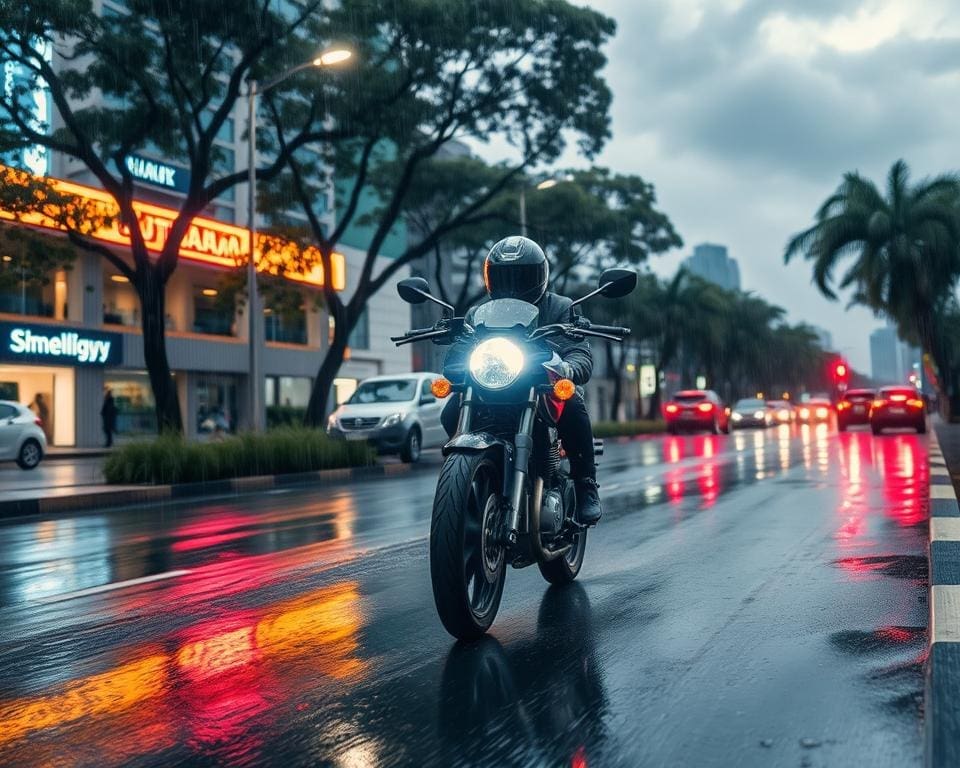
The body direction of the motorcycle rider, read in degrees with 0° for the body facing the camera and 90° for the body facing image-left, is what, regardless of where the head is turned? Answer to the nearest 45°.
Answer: approximately 0°

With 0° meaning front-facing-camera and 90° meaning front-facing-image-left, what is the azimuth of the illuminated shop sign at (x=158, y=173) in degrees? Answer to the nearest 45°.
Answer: approximately 315°

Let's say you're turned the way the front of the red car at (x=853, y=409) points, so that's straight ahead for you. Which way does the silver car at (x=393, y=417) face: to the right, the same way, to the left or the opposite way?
the opposite way

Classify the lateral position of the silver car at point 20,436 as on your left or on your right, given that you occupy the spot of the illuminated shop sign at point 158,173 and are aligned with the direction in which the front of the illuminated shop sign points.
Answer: on your right

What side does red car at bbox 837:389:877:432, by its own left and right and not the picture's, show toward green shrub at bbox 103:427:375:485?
back

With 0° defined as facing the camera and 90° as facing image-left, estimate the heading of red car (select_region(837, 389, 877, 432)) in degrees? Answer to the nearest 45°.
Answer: approximately 180°

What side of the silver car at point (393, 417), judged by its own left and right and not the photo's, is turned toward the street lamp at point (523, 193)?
back

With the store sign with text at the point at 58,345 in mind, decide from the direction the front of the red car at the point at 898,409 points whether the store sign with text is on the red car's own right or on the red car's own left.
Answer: on the red car's own left

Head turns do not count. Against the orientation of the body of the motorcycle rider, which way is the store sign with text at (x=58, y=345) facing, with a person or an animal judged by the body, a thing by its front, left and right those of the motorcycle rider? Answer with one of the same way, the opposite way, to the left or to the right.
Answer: to the left

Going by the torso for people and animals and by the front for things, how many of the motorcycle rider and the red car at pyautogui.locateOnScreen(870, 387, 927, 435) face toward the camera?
1

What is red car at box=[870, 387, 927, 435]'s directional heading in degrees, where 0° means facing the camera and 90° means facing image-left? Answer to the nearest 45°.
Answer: approximately 180°
